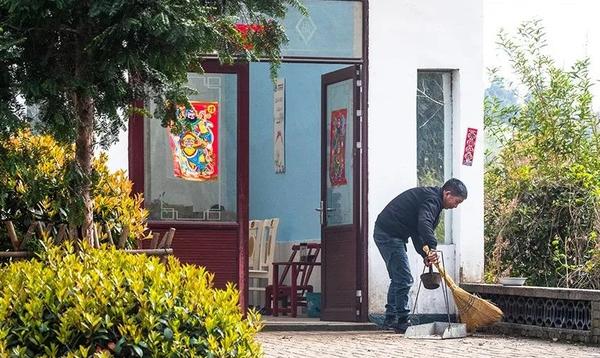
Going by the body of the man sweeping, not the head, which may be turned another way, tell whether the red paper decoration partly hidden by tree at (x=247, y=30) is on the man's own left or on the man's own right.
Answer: on the man's own left

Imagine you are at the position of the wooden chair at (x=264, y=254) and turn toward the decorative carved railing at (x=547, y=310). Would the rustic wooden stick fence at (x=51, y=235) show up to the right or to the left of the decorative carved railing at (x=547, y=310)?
right

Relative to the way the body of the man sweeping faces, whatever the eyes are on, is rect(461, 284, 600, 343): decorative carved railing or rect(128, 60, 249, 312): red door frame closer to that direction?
the decorative carved railing

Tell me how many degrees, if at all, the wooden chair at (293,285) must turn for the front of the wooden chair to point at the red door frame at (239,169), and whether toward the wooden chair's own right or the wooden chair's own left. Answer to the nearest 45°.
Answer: approximately 45° to the wooden chair's own left

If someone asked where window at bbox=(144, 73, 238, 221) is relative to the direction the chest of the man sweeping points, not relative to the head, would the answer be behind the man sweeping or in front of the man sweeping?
behind

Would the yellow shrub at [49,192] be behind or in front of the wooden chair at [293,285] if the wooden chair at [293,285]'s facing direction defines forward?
in front

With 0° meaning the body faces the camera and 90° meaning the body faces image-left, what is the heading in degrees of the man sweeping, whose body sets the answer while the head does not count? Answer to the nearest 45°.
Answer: approximately 270°

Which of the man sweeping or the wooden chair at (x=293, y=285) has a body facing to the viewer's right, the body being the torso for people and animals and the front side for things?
the man sweeping

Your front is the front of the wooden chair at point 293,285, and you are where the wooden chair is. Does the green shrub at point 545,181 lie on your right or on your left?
on your left

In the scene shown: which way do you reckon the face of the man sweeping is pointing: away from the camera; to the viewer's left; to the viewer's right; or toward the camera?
to the viewer's right

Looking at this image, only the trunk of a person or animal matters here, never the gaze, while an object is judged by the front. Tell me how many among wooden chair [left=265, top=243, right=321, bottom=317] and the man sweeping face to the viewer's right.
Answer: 1
